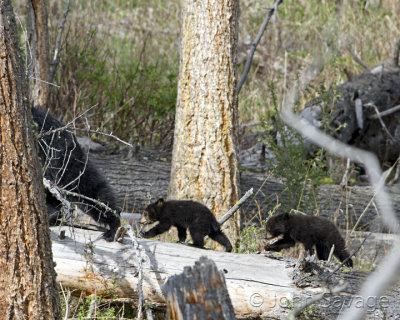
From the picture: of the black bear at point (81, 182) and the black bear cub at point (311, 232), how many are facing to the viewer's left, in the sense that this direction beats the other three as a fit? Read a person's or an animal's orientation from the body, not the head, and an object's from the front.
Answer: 2

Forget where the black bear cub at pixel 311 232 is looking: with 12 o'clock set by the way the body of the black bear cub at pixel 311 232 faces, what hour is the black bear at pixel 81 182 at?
the black bear at pixel 81 182 is roughly at 12 o'clock from the black bear cub at pixel 311 232.

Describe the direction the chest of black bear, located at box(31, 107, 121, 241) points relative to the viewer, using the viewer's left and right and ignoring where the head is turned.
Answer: facing to the left of the viewer

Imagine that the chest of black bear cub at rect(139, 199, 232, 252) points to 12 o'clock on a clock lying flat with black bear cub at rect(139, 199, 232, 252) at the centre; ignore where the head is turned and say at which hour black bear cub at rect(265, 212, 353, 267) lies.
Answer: black bear cub at rect(265, 212, 353, 267) is roughly at 6 o'clock from black bear cub at rect(139, 199, 232, 252).

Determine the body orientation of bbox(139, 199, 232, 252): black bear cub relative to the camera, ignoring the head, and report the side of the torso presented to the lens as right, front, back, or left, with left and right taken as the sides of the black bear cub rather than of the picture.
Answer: left

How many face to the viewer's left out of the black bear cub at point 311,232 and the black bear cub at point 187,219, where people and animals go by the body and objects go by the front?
2

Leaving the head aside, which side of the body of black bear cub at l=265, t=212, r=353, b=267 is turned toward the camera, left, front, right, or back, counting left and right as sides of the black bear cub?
left

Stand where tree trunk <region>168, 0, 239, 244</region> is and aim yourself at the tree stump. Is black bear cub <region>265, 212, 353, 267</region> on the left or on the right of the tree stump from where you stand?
left

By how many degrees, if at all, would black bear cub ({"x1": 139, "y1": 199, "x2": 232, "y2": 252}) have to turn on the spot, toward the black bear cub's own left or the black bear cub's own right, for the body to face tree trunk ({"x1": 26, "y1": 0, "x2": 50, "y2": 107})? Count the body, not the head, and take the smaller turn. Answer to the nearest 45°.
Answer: approximately 45° to the black bear cub's own right
